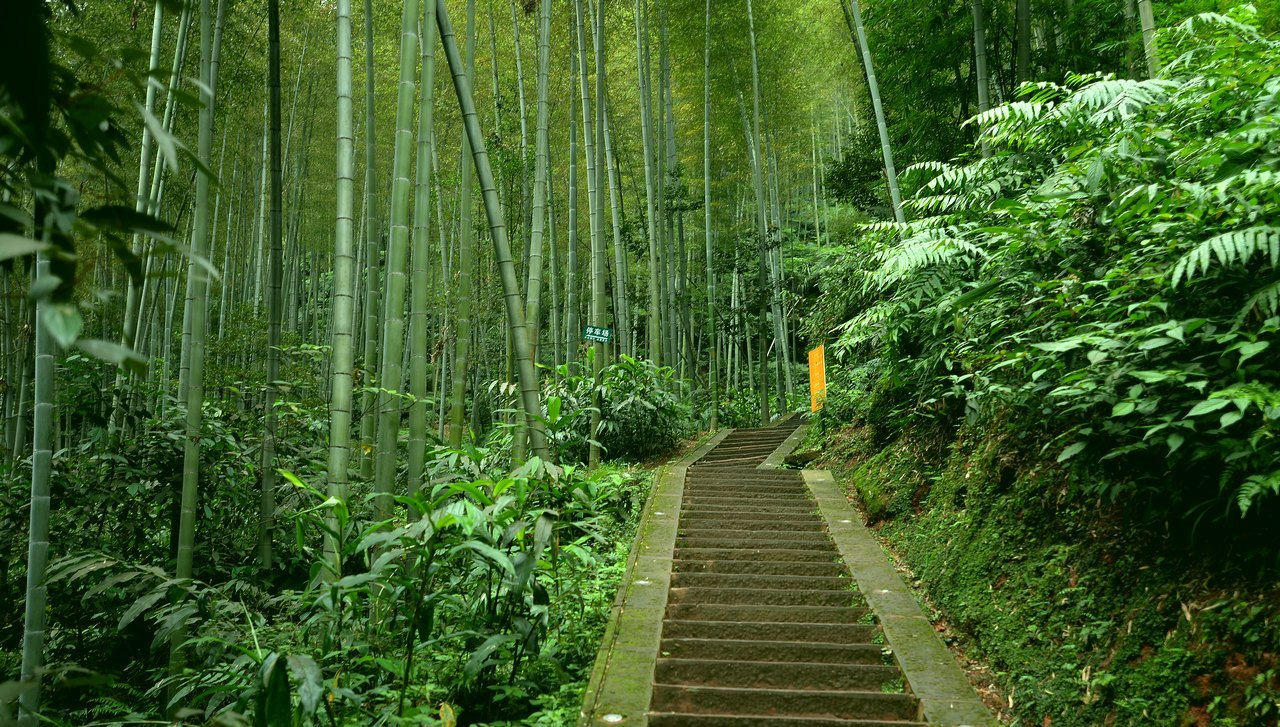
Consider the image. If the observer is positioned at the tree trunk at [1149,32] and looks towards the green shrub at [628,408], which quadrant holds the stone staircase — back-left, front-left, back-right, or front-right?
front-left

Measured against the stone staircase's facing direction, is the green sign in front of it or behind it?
behind

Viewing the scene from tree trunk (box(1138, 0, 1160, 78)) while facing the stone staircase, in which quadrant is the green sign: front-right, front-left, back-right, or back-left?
front-right

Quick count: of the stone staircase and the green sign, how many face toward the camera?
2

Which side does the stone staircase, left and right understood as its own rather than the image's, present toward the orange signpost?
back

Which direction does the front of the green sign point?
toward the camera

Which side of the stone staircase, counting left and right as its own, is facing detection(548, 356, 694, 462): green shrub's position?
back

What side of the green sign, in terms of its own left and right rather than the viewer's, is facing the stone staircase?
front

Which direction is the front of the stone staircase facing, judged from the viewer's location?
facing the viewer

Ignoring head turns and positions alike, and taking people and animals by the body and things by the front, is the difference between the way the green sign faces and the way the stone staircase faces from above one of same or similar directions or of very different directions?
same or similar directions

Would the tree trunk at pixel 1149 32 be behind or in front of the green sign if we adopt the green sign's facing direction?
in front

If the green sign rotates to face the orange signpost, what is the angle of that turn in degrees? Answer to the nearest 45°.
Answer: approximately 135° to its left

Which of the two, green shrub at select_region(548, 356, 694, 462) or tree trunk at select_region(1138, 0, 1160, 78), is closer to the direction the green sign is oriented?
the tree trunk

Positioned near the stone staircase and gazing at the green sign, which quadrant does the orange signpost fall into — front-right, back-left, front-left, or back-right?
front-right
